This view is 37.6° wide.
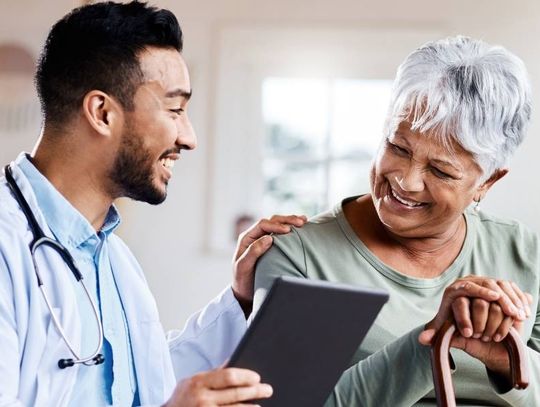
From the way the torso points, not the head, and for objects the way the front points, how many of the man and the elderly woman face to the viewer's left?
0

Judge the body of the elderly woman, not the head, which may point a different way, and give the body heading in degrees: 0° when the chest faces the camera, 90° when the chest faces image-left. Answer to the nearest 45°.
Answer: approximately 0°

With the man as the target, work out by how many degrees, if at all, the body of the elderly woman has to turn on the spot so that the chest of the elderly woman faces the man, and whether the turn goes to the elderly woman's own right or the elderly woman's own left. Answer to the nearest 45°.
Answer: approximately 90° to the elderly woman's own right

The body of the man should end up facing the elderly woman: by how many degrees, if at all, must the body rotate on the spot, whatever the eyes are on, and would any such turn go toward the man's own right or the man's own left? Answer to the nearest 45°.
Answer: approximately 45° to the man's own left

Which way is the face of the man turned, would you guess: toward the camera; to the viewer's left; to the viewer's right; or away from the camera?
to the viewer's right

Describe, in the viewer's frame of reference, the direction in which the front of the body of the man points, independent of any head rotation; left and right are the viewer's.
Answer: facing the viewer and to the right of the viewer
